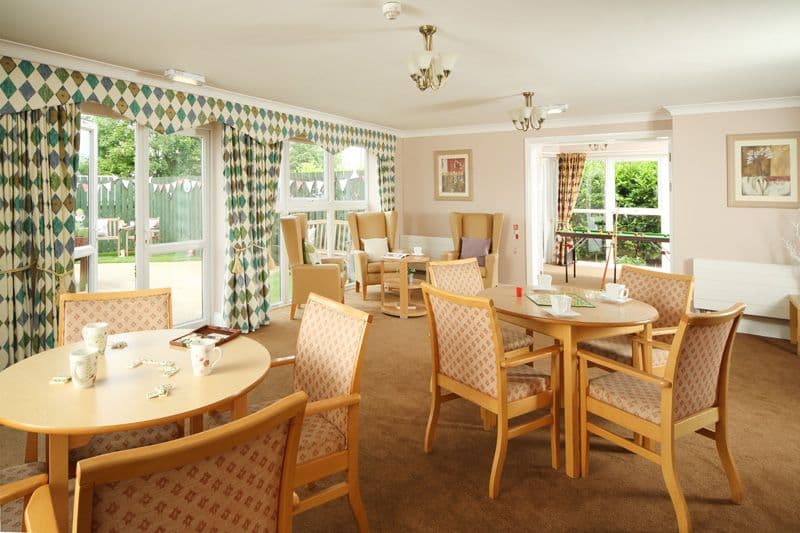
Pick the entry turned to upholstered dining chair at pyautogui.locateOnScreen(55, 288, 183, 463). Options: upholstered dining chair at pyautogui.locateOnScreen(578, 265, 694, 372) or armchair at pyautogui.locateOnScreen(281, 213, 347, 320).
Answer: upholstered dining chair at pyautogui.locateOnScreen(578, 265, 694, 372)

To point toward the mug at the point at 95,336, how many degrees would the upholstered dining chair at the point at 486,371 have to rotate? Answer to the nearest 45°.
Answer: approximately 180°

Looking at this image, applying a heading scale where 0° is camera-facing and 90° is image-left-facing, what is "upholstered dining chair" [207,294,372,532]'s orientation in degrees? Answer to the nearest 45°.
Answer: approximately 45°

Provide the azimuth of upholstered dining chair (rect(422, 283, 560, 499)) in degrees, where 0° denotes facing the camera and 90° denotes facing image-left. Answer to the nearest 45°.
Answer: approximately 225°

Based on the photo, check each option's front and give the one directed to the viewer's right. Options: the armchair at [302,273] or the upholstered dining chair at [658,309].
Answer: the armchair

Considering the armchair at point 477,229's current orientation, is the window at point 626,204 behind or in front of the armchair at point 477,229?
behind

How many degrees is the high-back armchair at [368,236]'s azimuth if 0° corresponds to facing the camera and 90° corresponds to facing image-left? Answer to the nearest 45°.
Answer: approximately 315°

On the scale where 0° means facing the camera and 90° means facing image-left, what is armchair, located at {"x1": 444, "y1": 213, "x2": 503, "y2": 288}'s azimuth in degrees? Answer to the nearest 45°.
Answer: approximately 45°
